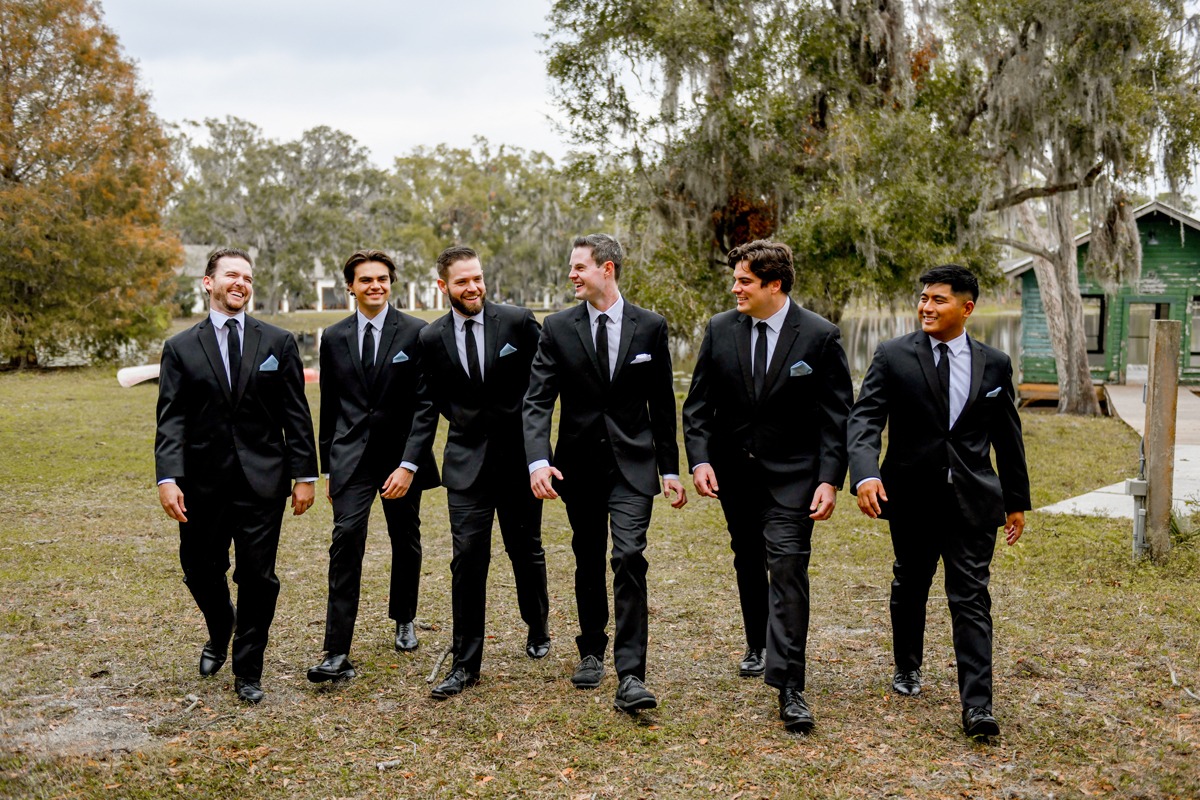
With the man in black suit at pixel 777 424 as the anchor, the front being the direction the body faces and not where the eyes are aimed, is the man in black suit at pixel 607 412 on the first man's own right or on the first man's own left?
on the first man's own right

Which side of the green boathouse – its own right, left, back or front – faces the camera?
front

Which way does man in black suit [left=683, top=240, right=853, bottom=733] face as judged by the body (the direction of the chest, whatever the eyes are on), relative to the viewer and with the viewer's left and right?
facing the viewer

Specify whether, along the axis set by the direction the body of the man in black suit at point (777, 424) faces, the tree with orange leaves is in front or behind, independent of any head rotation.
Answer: behind

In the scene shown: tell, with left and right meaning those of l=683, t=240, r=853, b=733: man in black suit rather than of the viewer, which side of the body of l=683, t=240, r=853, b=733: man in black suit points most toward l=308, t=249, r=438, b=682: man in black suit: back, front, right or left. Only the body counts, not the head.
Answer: right

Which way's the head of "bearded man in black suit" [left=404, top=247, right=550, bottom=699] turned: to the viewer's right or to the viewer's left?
to the viewer's right

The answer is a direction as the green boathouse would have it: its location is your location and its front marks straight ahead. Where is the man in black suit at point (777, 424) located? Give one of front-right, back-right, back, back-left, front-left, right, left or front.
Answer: front

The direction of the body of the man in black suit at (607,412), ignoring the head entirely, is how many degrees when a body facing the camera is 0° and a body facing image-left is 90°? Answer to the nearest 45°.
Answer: approximately 0°

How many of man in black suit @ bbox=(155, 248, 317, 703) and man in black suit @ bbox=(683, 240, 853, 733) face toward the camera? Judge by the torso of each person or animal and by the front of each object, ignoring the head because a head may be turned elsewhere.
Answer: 2

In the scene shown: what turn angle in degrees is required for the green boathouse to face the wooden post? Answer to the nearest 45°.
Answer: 0° — it already faces it

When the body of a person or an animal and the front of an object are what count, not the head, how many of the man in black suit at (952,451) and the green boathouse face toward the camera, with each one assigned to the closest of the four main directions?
2

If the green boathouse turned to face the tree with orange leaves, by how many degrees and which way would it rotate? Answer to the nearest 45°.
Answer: approximately 90° to its right

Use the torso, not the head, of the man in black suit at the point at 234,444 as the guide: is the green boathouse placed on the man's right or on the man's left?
on the man's left

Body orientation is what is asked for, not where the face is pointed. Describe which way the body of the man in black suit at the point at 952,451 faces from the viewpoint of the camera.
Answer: toward the camera
